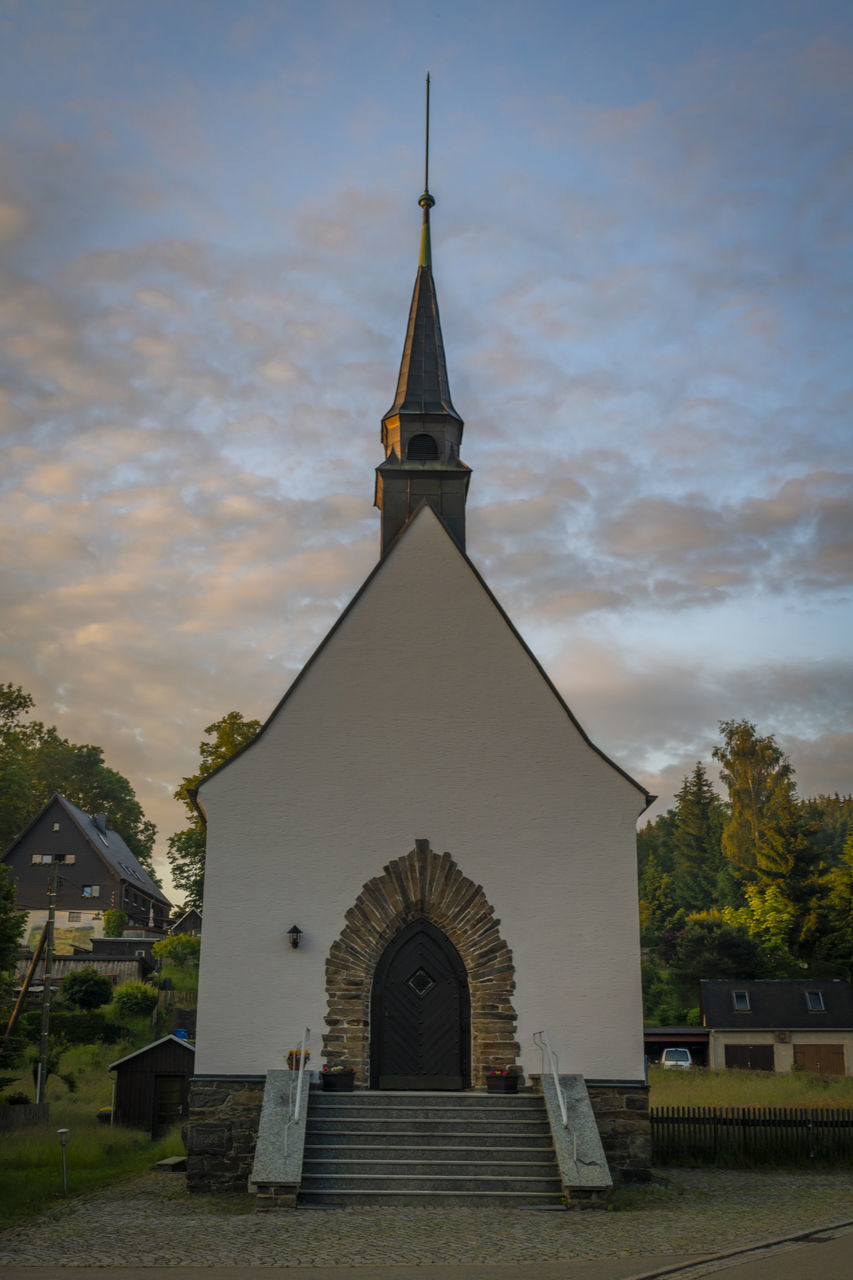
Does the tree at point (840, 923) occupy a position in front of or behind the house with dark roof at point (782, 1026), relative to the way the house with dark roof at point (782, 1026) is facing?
behind

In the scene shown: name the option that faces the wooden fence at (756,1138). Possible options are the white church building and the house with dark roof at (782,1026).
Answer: the house with dark roof

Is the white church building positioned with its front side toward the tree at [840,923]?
no

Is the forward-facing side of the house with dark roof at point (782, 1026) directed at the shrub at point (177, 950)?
no

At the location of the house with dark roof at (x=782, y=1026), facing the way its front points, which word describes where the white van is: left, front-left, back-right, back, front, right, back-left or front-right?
right

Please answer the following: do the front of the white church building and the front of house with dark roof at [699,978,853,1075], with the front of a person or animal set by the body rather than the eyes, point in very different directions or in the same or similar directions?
same or similar directions

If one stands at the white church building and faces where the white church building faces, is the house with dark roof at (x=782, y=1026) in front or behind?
behind

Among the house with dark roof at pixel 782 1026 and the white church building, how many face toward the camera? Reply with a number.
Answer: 2

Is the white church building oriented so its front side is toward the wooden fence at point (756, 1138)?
no

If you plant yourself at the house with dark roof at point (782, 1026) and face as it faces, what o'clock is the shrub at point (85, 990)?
The shrub is roughly at 2 o'clock from the house with dark roof.

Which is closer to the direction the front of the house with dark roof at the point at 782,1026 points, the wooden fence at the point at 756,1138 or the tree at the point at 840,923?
the wooden fence

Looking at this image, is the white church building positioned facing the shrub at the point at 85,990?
no

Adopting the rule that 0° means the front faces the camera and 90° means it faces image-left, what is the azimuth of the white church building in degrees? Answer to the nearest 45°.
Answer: approximately 0°

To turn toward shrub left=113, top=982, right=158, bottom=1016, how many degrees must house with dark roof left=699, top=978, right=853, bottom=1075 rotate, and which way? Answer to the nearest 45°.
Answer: approximately 45° to its right

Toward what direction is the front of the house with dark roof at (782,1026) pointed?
toward the camera
